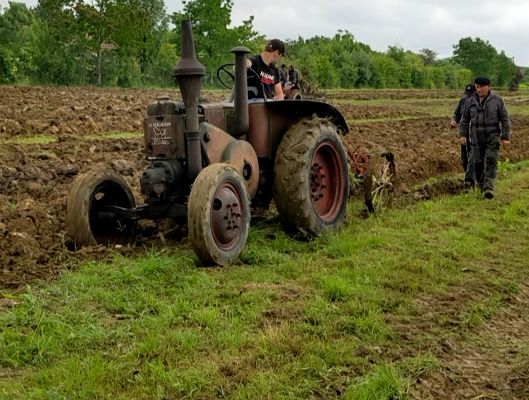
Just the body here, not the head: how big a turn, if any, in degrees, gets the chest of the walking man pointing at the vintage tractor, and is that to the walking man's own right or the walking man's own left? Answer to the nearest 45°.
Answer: approximately 45° to the walking man's own right

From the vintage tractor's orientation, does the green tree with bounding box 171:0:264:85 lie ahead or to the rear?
to the rear

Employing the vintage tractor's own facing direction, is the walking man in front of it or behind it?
behind

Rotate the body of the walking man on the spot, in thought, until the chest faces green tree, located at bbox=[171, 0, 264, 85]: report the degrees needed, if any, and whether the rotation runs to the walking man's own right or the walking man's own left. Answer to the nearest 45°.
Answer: approximately 135° to the walking man's own right

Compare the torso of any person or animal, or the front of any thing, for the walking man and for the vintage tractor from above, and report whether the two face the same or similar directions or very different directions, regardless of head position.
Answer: same or similar directions

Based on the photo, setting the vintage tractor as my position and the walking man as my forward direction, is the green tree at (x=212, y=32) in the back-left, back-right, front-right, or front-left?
front-left

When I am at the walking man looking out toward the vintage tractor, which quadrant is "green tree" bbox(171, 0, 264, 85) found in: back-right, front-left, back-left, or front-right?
back-right

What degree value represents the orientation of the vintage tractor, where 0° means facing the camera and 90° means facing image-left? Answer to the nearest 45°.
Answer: approximately 45°

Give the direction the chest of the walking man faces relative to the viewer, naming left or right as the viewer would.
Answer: facing the viewer

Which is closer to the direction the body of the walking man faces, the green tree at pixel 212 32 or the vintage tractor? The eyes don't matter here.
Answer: the vintage tractor

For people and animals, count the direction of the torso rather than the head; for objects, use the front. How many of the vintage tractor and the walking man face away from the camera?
0

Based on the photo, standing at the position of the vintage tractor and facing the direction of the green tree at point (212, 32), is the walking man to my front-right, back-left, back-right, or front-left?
front-right
